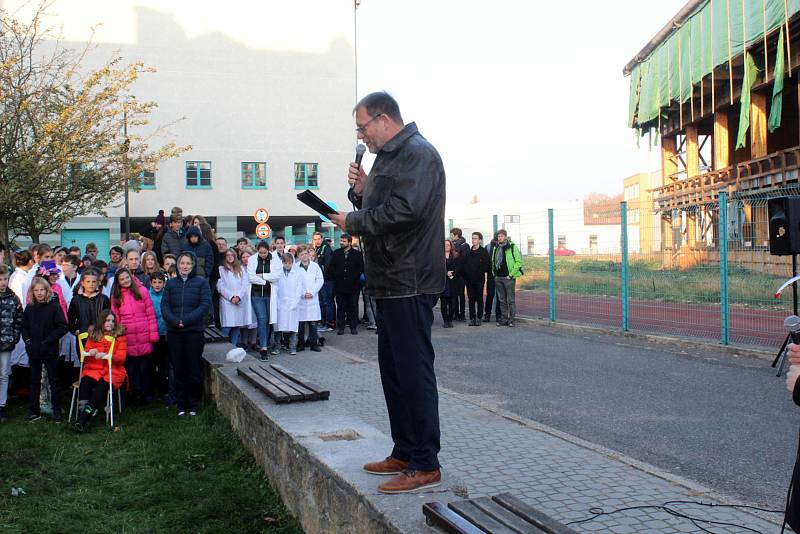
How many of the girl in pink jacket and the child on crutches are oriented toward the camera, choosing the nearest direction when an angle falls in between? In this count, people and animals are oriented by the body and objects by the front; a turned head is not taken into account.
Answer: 2

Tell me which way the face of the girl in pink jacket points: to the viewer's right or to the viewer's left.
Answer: to the viewer's right

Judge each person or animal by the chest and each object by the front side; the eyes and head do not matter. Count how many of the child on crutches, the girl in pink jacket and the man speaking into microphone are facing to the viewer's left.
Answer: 1

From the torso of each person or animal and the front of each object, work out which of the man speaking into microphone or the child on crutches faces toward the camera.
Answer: the child on crutches

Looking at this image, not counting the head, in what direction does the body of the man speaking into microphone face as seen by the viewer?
to the viewer's left

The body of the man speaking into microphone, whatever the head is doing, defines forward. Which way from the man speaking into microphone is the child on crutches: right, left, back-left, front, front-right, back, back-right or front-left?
front-right

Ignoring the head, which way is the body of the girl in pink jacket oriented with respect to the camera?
toward the camera

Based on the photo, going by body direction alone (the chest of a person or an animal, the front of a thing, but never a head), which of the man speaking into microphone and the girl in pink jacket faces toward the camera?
the girl in pink jacket

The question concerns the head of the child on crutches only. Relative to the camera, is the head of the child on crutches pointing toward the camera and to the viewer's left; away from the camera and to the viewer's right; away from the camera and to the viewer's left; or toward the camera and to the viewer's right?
toward the camera and to the viewer's right

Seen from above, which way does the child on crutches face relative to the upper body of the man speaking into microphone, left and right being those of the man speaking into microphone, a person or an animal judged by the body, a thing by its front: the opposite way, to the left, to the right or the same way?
to the left

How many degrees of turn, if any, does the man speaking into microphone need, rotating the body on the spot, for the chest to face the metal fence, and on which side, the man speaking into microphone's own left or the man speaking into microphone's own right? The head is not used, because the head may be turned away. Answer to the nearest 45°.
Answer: approximately 135° to the man speaking into microphone's own right

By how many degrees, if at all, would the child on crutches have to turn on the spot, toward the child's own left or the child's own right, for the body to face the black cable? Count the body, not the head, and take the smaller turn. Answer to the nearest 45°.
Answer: approximately 45° to the child's own left

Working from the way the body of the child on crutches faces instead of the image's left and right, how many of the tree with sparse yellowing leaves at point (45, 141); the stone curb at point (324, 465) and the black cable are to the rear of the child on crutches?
1

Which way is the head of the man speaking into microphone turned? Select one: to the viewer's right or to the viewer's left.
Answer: to the viewer's left

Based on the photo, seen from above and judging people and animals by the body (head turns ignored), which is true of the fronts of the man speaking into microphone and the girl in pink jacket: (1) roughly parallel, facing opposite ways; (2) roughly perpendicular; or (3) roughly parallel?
roughly perpendicular

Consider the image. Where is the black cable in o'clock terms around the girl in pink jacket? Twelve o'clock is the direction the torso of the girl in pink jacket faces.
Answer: The black cable is roughly at 11 o'clock from the girl in pink jacket.
